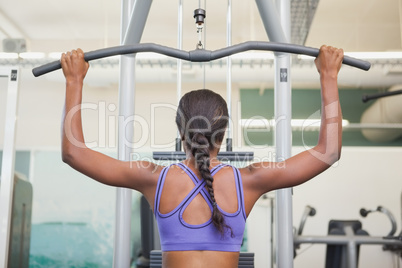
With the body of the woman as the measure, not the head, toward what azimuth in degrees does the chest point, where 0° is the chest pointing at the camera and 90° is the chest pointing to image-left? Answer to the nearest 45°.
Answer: approximately 180°

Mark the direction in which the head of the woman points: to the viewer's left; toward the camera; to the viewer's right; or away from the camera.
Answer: away from the camera

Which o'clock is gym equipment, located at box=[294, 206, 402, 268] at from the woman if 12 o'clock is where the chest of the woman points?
The gym equipment is roughly at 1 o'clock from the woman.

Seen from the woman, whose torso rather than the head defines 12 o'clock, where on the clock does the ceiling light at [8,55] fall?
The ceiling light is roughly at 11 o'clock from the woman.

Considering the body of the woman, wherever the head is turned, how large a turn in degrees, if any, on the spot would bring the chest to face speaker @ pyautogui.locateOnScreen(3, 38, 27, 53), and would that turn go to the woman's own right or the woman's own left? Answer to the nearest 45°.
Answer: approximately 45° to the woman's own left
